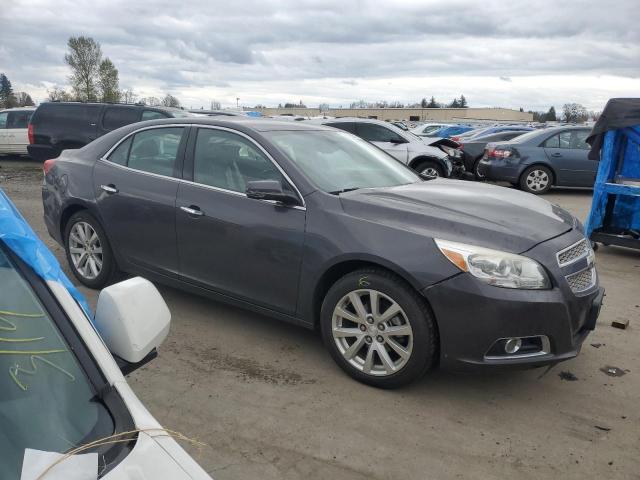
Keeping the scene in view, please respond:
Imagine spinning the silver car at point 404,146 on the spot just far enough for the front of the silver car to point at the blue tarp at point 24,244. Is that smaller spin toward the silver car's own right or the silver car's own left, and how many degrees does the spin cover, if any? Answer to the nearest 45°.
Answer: approximately 90° to the silver car's own right

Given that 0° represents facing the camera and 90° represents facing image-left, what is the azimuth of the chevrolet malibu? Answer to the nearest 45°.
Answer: approximately 315°

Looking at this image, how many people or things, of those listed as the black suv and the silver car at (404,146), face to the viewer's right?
2

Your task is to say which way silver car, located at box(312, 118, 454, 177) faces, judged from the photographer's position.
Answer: facing to the right of the viewer

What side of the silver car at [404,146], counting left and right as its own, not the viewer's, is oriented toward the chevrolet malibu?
right

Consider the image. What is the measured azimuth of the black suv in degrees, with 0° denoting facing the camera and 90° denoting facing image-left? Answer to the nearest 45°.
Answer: approximately 270°

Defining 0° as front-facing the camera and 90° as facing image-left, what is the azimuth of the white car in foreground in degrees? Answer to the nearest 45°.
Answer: approximately 315°

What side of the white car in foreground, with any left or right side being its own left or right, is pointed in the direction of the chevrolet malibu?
left

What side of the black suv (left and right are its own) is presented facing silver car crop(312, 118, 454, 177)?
front

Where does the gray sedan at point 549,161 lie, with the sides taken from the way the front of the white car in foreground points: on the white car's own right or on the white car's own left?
on the white car's own left

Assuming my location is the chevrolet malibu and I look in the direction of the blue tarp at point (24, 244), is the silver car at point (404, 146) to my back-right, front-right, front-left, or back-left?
back-right

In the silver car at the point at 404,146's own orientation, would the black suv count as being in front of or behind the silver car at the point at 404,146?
behind
